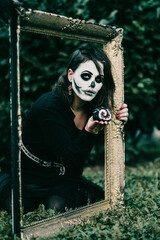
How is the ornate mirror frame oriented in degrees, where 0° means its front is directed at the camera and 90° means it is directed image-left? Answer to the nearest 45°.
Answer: approximately 315°

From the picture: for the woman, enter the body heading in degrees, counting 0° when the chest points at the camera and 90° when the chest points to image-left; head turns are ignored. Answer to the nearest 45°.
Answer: approximately 315°
